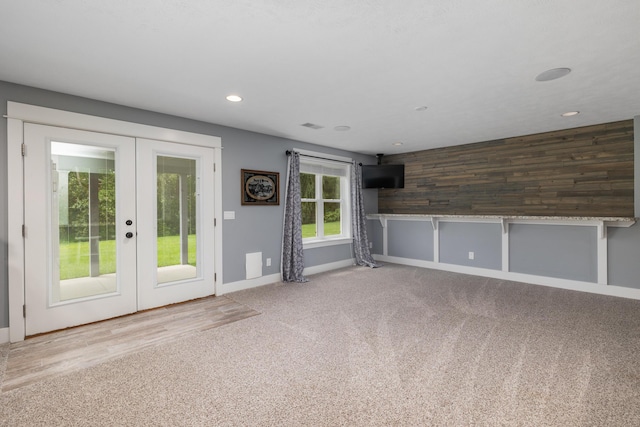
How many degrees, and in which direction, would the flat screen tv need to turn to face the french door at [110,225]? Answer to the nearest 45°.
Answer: approximately 45° to its right

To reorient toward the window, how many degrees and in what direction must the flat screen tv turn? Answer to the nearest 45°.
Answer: approximately 45° to its right

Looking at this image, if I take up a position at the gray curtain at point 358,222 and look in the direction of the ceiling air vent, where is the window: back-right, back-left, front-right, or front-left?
front-right

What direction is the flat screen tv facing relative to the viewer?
toward the camera

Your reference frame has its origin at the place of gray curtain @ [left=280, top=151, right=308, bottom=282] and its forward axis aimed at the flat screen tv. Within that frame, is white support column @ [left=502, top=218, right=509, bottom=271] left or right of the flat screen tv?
right

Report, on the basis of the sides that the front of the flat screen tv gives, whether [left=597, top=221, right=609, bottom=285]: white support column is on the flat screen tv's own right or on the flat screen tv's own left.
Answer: on the flat screen tv's own left

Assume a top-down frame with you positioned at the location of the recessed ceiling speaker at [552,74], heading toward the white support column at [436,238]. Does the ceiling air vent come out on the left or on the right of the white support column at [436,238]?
left

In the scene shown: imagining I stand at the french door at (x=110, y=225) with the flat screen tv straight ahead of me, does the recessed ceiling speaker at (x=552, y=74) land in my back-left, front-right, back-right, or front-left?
front-right

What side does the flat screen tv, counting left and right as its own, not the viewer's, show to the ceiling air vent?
front

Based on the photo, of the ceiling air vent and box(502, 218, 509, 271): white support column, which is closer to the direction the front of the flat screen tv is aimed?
the ceiling air vent

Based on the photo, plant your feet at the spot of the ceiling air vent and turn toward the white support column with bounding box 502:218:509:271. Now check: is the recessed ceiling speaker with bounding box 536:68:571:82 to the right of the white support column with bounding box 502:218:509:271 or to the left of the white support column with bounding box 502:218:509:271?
right
